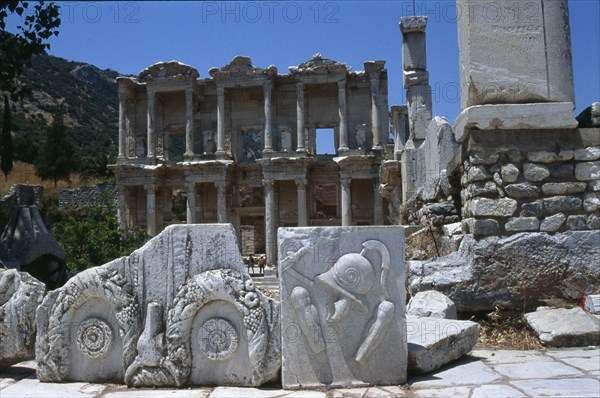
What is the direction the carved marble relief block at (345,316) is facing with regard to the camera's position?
facing the viewer

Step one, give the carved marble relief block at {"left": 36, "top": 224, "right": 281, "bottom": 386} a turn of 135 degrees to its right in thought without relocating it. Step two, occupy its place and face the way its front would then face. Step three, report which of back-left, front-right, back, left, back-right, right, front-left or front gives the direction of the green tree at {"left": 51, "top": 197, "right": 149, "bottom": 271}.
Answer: front-right

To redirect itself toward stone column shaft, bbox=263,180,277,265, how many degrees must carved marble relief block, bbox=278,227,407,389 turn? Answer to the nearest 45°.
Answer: approximately 180°

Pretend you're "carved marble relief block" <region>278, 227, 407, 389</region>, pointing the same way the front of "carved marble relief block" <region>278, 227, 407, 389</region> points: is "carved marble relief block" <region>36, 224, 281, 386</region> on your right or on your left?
on your right

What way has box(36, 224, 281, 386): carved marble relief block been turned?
toward the camera

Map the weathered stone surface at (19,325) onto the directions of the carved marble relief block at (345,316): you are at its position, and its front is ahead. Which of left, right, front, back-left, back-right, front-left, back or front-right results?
right

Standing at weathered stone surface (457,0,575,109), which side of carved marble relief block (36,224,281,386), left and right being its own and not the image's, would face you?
left

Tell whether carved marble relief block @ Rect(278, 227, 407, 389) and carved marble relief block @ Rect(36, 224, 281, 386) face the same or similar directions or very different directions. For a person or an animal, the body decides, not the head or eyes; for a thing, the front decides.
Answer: same or similar directions

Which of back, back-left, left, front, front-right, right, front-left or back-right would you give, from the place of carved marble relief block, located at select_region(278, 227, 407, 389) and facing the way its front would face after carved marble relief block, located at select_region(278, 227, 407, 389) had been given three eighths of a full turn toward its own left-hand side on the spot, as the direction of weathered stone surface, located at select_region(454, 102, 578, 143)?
front

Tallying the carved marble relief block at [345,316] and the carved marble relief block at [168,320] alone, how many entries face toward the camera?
2

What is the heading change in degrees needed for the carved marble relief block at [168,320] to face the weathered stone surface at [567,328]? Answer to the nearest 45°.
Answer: approximately 90° to its left

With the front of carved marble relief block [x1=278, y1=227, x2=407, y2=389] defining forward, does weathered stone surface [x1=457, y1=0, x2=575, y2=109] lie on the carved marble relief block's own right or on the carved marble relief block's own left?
on the carved marble relief block's own left

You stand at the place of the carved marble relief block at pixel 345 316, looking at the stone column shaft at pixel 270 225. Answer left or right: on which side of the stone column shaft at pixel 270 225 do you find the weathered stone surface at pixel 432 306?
right

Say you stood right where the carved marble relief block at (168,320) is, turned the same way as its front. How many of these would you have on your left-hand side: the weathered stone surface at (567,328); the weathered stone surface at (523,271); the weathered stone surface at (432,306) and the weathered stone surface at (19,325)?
3

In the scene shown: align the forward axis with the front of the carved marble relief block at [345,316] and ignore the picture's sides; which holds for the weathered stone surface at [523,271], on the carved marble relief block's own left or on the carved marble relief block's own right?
on the carved marble relief block's own left
